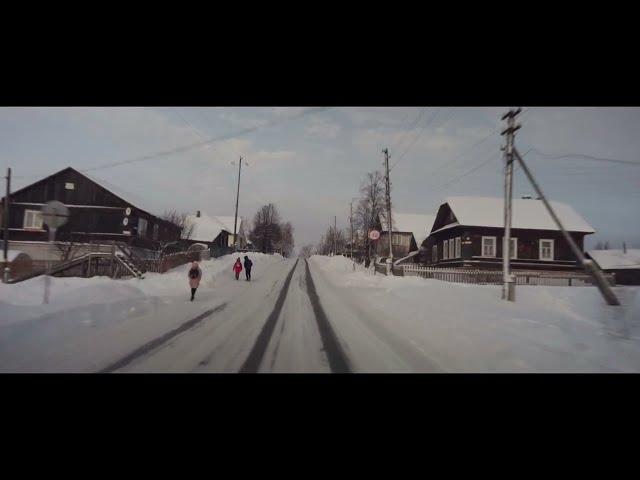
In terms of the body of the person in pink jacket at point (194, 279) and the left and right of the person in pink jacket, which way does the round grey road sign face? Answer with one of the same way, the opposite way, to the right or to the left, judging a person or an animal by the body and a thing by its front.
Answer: the opposite way

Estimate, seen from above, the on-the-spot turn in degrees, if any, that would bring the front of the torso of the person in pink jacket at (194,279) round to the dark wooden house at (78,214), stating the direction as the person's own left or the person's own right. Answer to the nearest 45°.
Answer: approximately 45° to the person's own left

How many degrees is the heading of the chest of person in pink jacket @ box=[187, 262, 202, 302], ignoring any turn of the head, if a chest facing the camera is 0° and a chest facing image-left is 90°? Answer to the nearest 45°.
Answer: approximately 180°

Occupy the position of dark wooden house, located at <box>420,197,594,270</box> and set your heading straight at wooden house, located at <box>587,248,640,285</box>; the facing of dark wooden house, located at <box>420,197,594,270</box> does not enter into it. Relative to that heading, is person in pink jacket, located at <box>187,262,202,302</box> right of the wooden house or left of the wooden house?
right
